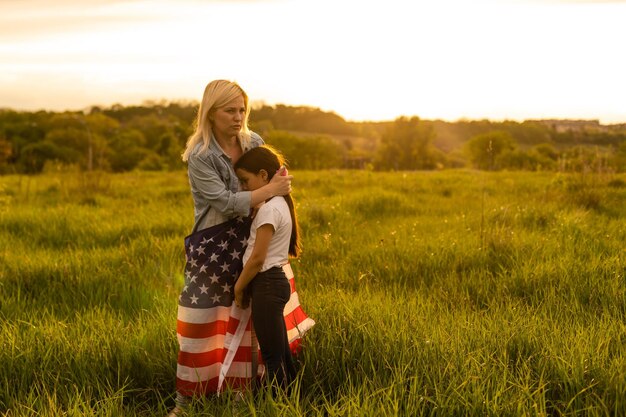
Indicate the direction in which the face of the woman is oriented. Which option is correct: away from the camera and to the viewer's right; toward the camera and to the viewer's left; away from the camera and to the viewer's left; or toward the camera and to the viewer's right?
toward the camera and to the viewer's right

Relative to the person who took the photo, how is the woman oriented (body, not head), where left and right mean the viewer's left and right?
facing the viewer and to the right of the viewer

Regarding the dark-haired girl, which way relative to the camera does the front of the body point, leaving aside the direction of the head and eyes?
to the viewer's left

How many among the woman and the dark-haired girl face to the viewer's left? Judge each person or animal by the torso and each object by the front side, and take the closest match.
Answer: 1
